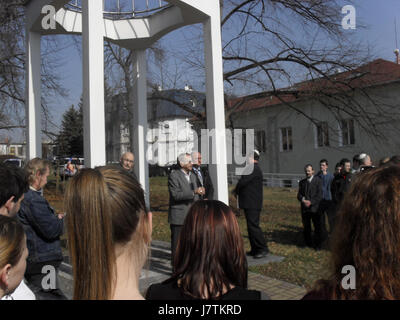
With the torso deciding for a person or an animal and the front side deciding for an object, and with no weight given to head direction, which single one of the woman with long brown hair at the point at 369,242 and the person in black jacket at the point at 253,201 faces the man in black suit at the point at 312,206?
the woman with long brown hair

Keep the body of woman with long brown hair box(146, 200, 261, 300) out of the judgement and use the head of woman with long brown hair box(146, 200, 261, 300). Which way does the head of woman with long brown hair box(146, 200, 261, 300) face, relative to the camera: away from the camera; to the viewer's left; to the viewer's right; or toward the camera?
away from the camera

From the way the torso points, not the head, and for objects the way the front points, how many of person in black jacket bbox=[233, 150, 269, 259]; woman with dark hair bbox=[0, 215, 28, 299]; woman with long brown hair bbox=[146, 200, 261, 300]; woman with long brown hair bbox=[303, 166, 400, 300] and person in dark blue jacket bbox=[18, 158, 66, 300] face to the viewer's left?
1

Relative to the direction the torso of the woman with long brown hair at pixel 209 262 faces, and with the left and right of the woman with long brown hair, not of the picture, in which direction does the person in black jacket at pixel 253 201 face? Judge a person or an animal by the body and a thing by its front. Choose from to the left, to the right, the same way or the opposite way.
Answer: to the left

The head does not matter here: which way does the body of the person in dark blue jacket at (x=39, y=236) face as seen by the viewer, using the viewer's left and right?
facing to the right of the viewer

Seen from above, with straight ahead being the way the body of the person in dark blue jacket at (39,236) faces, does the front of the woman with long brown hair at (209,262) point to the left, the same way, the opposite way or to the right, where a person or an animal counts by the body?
to the left

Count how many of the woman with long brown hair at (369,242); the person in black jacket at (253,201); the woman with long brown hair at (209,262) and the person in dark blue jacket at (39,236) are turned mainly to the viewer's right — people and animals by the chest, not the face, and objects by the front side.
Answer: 1

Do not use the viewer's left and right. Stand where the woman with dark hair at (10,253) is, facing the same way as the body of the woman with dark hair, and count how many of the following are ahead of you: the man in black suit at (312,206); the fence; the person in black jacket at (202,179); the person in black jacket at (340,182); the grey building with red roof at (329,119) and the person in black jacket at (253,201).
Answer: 6

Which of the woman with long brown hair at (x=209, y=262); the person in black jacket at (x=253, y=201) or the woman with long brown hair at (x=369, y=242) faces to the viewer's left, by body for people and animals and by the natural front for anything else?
the person in black jacket

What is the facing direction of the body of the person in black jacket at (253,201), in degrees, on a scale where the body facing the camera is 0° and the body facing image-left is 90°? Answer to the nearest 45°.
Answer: approximately 90°

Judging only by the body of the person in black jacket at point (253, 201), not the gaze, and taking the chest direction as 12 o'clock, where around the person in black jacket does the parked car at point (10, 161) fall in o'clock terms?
The parked car is roughly at 1 o'clock from the person in black jacket.

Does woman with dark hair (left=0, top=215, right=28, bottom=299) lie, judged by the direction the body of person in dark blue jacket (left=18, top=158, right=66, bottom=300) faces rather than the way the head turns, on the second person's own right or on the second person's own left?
on the second person's own right

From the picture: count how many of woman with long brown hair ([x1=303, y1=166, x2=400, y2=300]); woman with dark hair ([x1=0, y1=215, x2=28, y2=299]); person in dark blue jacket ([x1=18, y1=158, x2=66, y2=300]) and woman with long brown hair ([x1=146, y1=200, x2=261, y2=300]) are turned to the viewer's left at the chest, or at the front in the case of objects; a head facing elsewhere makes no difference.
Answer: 0

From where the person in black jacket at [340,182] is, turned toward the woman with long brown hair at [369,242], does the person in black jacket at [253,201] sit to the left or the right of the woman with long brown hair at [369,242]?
right

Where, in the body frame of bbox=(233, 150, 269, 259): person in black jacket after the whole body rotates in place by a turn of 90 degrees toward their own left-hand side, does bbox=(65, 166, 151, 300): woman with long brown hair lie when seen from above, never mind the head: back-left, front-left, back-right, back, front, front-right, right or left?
front

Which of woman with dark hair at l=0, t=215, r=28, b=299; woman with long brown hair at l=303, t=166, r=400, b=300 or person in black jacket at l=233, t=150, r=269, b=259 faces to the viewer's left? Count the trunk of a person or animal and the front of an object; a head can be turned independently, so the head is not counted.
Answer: the person in black jacket

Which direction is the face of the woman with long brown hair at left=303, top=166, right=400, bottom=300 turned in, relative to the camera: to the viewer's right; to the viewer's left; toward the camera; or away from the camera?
away from the camera

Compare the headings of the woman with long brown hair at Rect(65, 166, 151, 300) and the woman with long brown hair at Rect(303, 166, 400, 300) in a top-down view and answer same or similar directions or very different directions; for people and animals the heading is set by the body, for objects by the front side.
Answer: same or similar directions
